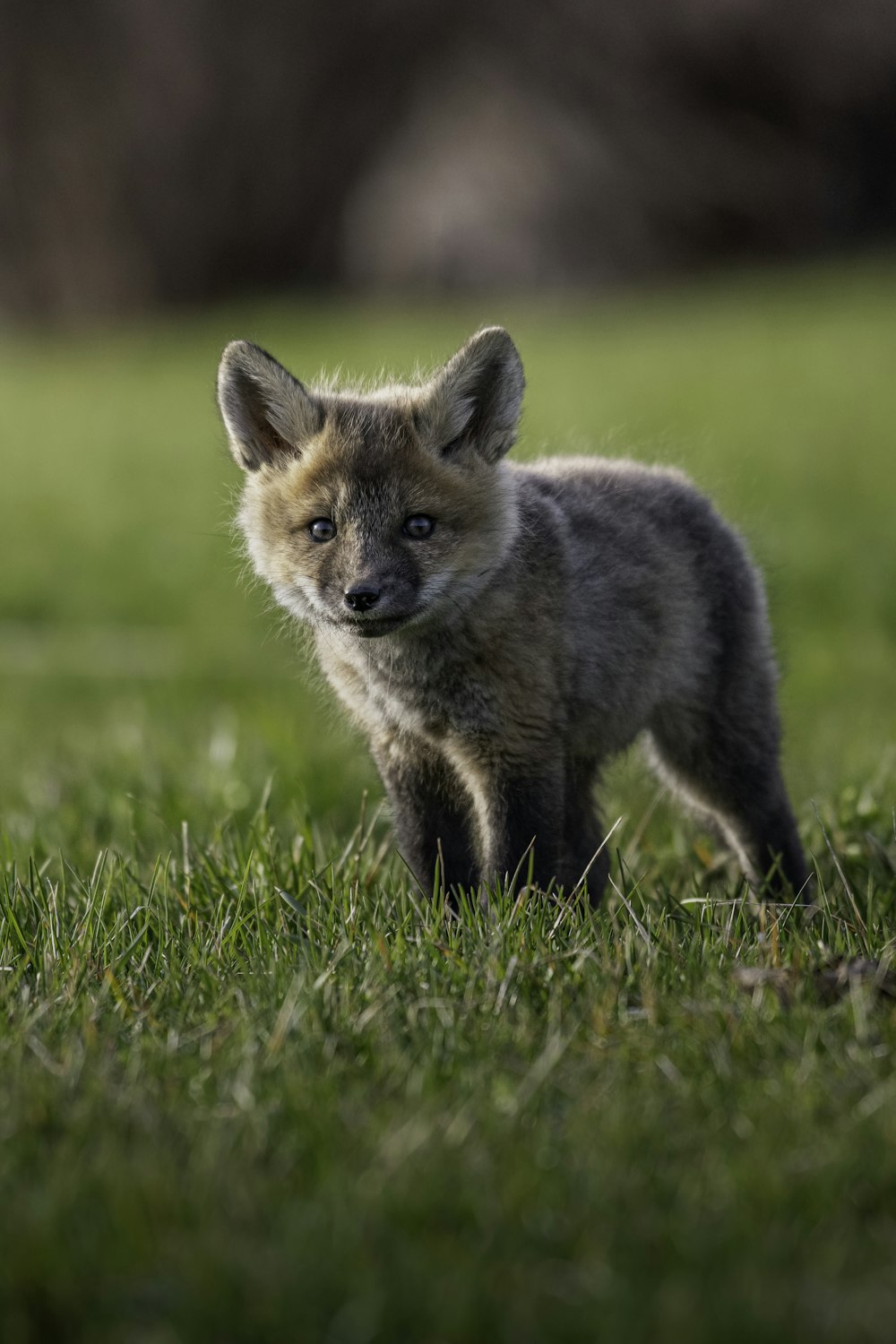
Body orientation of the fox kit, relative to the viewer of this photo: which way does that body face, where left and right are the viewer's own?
facing the viewer and to the left of the viewer
